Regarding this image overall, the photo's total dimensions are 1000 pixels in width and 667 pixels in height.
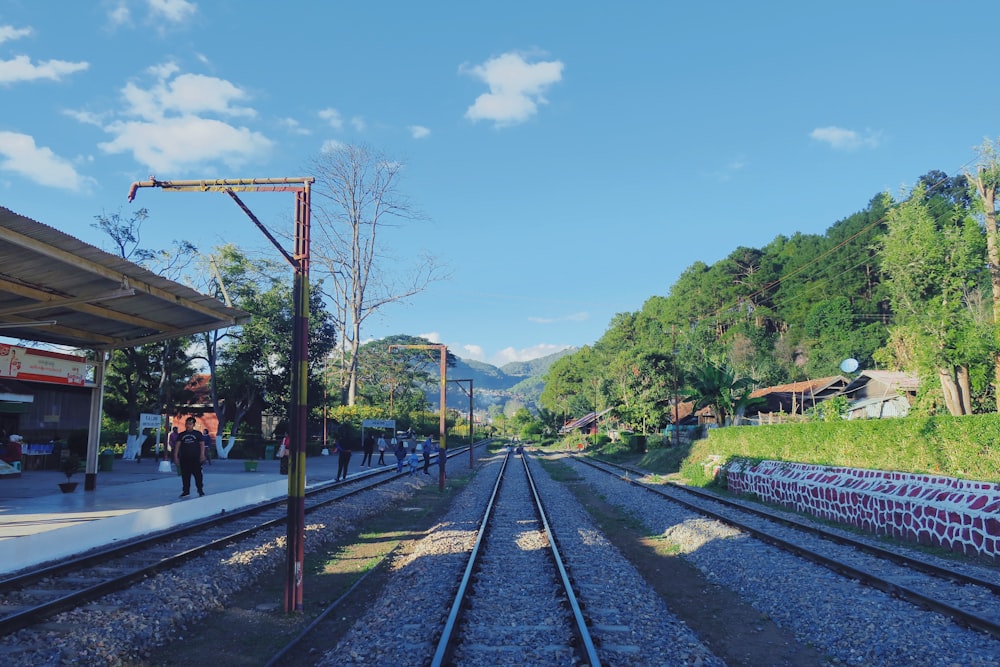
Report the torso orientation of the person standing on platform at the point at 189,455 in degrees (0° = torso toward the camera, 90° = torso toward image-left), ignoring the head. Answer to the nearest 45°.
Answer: approximately 0°

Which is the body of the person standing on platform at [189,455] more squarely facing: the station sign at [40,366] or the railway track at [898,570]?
the railway track

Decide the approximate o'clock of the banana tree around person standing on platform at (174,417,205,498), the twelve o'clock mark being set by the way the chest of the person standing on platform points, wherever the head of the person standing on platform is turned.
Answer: The banana tree is roughly at 8 o'clock from the person standing on platform.

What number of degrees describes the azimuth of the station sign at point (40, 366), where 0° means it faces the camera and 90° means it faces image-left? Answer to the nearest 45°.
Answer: approximately 315°

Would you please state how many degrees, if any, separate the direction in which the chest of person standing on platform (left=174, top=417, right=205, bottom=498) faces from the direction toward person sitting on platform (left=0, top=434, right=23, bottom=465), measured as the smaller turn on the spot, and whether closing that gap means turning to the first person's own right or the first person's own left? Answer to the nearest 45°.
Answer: approximately 135° to the first person's own right

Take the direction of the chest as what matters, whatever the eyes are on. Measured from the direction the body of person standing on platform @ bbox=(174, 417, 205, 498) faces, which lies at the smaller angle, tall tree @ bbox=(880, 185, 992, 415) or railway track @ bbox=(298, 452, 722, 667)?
the railway track

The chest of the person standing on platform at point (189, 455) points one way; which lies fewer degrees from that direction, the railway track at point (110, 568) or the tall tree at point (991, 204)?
the railway track

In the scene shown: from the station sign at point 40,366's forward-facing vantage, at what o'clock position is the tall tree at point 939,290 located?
The tall tree is roughly at 11 o'clock from the station sign.

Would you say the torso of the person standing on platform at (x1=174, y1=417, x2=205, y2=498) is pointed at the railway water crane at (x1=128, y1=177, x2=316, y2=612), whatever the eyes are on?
yes
